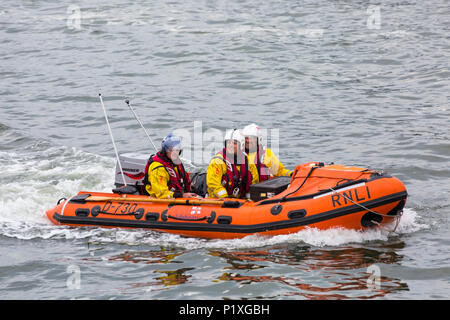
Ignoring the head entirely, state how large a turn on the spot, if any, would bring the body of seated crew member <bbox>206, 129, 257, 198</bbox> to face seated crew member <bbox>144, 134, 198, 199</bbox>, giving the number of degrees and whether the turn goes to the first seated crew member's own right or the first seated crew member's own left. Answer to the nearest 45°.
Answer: approximately 135° to the first seated crew member's own right

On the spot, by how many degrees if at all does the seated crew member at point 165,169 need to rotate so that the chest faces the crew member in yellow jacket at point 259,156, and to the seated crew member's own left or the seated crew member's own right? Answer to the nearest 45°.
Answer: approximately 45° to the seated crew member's own left

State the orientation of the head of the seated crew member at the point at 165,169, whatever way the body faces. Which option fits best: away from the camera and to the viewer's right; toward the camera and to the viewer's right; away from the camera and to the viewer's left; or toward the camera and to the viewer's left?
toward the camera and to the viewer's right

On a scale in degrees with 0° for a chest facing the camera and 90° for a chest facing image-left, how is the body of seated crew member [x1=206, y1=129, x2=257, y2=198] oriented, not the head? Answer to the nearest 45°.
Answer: approximately 315°

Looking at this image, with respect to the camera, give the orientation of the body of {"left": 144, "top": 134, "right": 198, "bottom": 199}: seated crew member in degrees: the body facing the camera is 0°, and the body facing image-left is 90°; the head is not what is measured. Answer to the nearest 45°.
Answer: approximately 315°

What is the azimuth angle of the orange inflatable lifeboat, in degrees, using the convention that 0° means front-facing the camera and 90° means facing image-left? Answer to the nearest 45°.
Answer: approximately 270°
